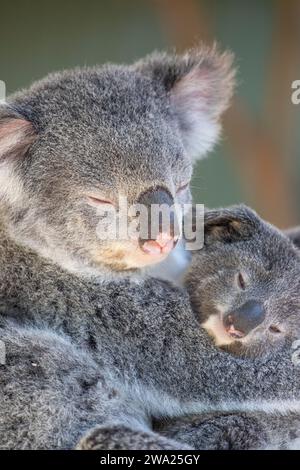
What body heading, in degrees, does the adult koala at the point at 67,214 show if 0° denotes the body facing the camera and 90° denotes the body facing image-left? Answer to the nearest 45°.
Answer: approximately 315°
